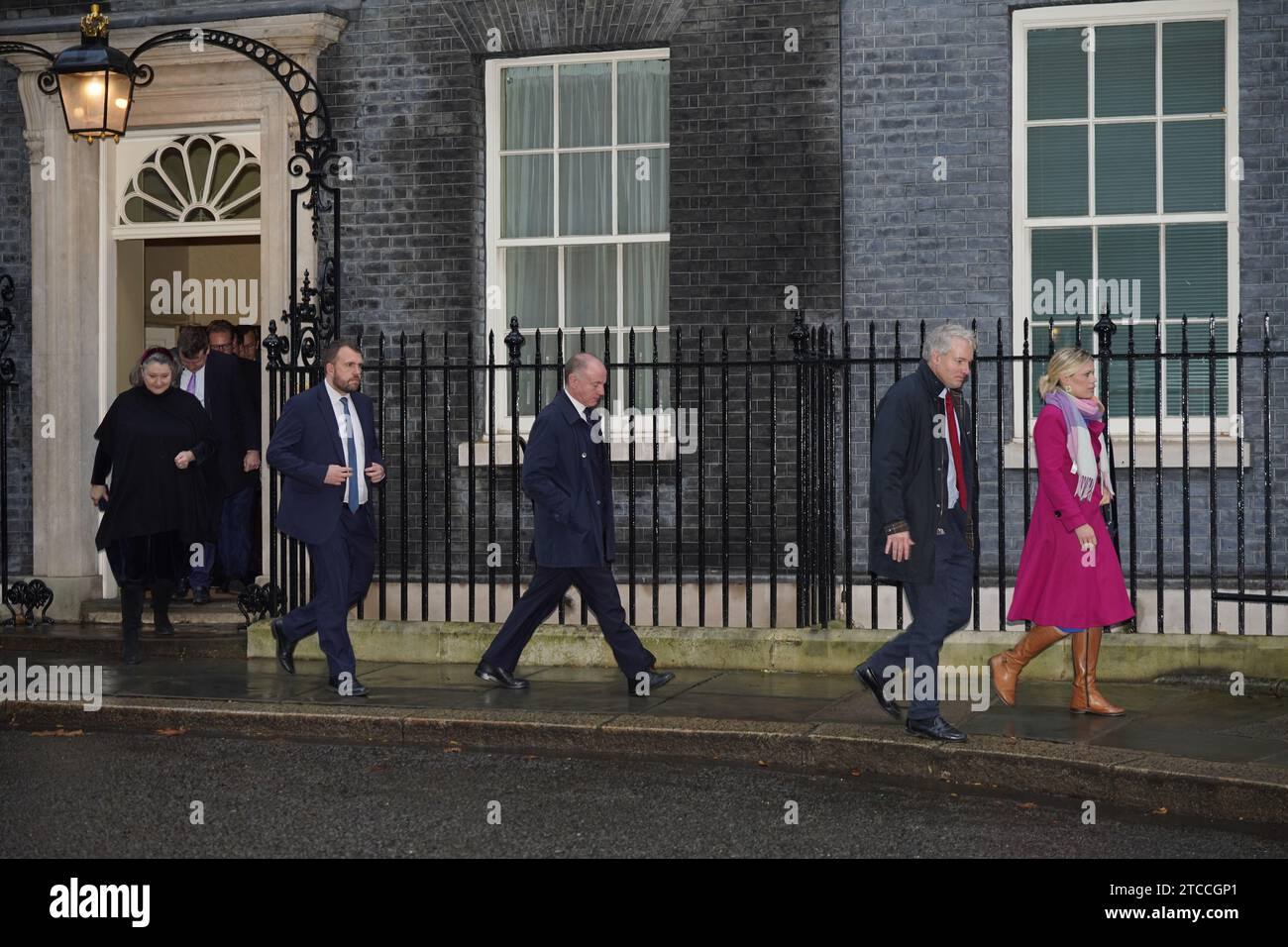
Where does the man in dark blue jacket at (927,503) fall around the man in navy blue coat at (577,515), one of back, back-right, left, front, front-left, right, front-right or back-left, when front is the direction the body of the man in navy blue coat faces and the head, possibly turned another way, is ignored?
front-right

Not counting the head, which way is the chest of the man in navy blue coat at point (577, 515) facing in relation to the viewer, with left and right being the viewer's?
facing to the right of the viewer

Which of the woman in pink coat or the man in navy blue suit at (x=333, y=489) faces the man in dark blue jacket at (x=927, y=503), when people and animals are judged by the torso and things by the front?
the man in navy blue suit

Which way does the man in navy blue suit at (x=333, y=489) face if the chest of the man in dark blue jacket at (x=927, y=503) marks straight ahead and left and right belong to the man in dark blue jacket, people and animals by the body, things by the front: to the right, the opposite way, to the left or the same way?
the same way

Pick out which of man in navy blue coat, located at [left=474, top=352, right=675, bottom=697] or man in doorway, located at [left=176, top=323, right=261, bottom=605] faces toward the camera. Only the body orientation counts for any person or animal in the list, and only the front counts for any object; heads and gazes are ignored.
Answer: the man in doorway

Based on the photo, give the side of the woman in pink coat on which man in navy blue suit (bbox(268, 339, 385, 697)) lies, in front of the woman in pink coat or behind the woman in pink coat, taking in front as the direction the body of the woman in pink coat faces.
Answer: behind

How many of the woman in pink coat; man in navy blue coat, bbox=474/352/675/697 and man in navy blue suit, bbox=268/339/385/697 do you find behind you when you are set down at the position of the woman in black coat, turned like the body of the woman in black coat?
0

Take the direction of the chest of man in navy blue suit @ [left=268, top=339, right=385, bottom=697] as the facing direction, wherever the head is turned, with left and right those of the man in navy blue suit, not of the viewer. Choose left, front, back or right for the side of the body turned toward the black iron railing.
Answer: left

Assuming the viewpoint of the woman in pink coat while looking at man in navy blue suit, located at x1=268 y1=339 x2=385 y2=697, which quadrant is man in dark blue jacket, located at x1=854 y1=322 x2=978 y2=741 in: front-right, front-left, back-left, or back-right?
front-left

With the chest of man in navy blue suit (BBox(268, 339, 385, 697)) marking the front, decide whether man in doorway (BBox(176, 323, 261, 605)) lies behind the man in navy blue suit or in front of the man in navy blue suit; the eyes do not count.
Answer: behind

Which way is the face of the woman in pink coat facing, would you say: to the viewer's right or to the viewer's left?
to the viewer's right

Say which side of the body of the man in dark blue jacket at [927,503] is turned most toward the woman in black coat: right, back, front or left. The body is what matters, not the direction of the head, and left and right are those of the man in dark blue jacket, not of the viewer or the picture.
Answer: back

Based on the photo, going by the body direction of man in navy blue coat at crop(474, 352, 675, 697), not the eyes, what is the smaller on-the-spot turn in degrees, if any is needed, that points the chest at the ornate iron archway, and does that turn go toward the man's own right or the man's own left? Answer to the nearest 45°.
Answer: approximately 135° to the man's own left

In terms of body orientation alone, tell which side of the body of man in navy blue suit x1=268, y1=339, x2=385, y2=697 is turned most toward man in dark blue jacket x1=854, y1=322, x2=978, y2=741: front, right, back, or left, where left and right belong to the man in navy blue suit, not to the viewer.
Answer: front

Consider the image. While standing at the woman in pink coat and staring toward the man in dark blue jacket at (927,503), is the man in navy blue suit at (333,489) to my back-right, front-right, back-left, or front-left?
front-right

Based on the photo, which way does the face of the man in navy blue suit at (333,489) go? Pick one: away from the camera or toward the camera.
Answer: toward the camera

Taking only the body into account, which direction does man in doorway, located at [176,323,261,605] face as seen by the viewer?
toward the camera

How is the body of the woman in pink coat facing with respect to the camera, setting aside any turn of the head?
to the viewer's right

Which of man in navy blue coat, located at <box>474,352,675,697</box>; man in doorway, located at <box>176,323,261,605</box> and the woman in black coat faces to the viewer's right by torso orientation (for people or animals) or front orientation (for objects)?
the man in navy blue coat

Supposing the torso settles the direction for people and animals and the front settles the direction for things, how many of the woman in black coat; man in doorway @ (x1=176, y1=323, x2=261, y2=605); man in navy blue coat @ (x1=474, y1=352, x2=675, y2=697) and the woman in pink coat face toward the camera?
2

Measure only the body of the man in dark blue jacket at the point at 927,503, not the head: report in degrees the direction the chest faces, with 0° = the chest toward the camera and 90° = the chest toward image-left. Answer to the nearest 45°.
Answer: approximately 315°
